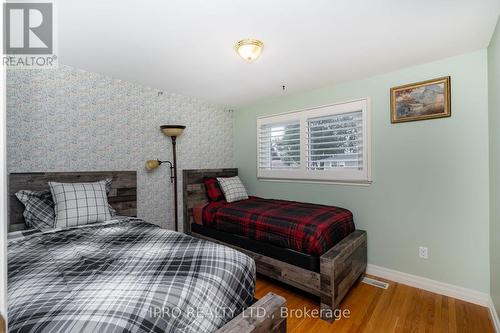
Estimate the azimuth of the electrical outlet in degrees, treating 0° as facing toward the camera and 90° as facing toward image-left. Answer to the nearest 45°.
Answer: approximately 0°

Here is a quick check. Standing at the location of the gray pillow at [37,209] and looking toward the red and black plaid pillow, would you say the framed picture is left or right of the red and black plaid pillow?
right

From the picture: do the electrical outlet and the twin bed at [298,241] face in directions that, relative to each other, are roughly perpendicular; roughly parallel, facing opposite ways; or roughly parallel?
roughly perpendicular

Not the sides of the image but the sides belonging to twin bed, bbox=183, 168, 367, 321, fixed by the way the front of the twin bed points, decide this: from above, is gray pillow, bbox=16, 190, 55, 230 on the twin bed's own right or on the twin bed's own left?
on the twin bed's own right

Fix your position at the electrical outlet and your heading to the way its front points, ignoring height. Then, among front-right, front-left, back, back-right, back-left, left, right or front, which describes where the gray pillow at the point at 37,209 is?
front-right

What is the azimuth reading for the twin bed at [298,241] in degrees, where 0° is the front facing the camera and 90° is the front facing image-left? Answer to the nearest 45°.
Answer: approximately 315°

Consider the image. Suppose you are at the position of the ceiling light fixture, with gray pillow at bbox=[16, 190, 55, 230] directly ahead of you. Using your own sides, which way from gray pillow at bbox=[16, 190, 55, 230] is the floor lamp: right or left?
right

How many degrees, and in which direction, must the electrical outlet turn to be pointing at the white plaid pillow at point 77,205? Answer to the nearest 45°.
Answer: approximately 45° to its right
